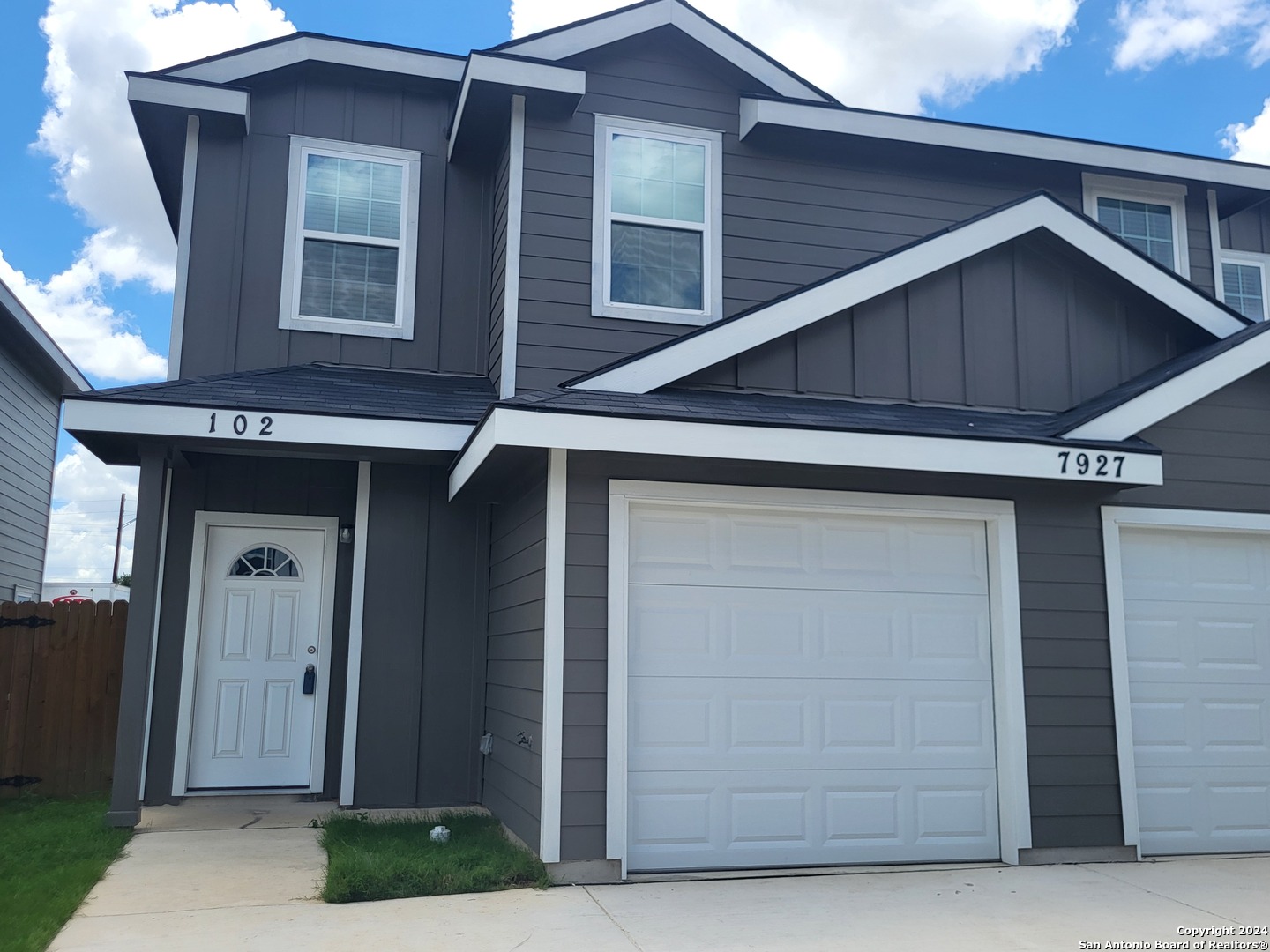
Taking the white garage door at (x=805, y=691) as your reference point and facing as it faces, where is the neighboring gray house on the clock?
The neighboring gray house is roughly at 4 o'clock from the white garage door.

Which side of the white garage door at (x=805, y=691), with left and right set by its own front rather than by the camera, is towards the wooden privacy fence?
right

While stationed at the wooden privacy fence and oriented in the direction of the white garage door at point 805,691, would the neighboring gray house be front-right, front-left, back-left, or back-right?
back-left

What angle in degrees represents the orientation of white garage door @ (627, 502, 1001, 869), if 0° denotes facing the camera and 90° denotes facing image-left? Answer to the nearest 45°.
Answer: approximately 0°
